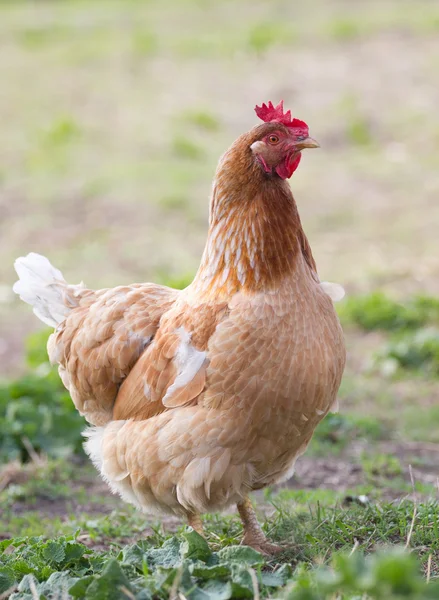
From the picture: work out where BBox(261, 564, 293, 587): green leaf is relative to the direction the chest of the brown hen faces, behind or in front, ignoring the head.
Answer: in front

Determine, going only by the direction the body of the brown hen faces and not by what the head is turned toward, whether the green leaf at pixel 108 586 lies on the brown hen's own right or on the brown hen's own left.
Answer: on the brown hen's own right

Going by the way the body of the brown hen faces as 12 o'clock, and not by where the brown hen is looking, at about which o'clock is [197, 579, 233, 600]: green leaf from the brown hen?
The green leaf is roughly at 2 o'clock from the brown hen.

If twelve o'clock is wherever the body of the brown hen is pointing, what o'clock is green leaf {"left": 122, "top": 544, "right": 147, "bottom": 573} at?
The green leaf is roughly at 3 o'clock from the brown hen.

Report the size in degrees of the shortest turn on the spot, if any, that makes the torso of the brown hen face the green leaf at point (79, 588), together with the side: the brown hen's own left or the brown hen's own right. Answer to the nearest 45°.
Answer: approximately 90° to the brown hen's own right

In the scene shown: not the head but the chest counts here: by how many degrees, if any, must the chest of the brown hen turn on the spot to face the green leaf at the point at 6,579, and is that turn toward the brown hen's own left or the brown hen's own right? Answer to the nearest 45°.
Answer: approximately 90° to the brown hen's own right

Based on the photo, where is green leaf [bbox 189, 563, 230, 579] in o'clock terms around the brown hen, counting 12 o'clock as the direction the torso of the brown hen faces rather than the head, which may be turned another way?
The green leaf is roughly at 2 o'clock from the brown hen.

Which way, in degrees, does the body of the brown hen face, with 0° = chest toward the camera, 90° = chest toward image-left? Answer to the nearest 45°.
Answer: approximately 315°
